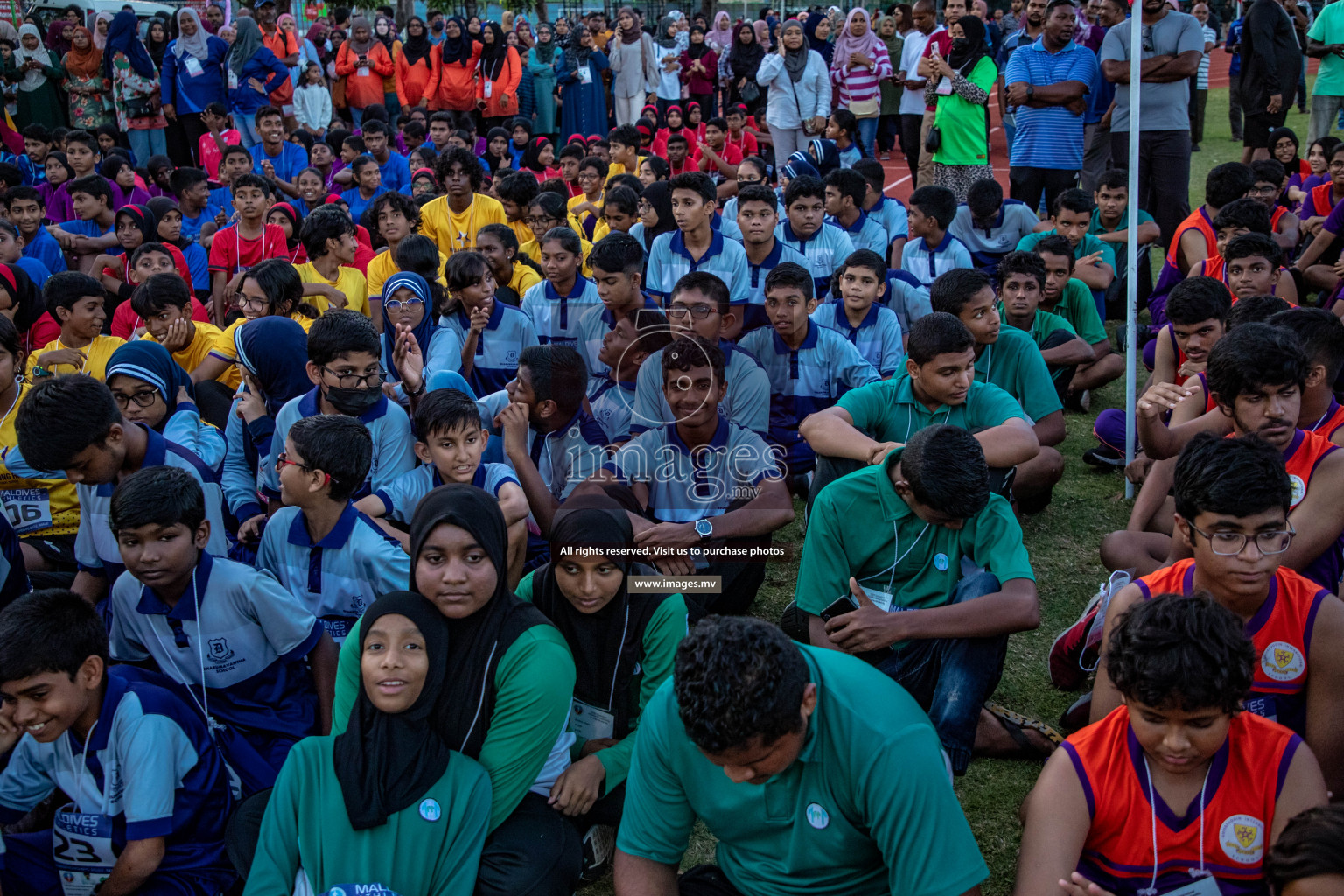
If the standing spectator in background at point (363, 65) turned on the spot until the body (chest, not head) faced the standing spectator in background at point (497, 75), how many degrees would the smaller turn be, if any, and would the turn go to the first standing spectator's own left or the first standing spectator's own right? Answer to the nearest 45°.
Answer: approximately 90° to the first standing spectator's own left

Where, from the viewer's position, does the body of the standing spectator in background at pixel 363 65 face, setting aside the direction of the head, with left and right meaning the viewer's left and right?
facing the viewer

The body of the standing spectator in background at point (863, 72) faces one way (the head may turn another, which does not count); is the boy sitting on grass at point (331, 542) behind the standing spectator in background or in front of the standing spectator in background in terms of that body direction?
in front

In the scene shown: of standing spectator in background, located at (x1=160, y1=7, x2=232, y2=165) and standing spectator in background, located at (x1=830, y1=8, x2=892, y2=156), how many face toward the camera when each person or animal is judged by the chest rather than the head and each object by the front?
2

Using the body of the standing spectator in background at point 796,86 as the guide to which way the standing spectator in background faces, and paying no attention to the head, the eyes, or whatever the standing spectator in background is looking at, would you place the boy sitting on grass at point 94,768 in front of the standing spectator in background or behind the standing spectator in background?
in front

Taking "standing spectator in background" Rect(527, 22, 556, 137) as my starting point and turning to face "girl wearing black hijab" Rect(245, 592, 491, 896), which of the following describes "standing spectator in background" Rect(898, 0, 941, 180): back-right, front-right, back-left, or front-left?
front-left

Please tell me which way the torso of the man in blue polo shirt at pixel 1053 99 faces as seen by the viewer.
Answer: toward the camera

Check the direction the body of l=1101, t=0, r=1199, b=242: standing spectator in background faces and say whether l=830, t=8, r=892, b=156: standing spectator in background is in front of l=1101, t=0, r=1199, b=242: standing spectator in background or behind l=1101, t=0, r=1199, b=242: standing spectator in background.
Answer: behind

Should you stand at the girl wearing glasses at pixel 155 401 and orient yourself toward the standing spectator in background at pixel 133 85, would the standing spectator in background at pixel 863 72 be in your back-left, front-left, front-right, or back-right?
front-right

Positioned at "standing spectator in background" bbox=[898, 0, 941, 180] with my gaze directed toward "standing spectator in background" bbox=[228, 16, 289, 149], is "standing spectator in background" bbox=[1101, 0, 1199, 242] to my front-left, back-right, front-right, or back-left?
back-left

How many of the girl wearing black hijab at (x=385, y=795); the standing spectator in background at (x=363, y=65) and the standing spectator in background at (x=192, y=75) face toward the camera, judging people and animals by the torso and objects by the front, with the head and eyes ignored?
3

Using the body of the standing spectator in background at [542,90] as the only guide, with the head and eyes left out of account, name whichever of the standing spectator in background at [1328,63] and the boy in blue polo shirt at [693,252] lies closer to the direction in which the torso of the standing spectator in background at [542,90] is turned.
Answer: the boy in blue polo shirt

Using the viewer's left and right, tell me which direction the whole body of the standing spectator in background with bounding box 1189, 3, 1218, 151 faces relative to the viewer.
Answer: facing the viewer and to the left of the viewer

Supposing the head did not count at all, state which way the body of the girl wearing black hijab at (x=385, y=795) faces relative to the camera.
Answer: toward the camera

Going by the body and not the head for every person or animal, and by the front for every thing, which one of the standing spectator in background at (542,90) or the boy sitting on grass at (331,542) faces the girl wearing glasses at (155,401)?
the standing spectator in background
